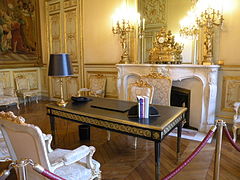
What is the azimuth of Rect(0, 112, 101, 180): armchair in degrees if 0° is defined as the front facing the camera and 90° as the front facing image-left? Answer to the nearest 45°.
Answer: approximately 225°

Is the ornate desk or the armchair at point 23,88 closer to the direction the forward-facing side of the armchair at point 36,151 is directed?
the ornate desk

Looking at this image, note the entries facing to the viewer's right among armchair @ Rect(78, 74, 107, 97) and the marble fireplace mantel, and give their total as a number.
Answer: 0

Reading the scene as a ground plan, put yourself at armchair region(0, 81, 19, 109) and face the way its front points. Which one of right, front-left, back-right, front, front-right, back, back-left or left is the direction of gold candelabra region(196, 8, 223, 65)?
front

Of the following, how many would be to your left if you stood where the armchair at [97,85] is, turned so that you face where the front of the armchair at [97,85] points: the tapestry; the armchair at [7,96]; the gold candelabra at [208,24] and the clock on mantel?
2

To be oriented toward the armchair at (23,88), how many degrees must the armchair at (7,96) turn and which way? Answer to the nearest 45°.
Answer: approximately 90° to its left

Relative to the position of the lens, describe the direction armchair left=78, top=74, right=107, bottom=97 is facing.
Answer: facing the viewer and to the left of the viewer

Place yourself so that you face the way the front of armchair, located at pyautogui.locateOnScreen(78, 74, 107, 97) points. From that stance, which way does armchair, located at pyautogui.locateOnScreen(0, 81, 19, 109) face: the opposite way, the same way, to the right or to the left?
to the left

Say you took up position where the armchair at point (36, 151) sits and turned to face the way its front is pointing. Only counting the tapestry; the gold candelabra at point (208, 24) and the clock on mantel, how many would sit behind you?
0

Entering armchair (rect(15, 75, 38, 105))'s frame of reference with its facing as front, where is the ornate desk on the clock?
The ornate desk is roughly at 1 o'clock from the armchair.

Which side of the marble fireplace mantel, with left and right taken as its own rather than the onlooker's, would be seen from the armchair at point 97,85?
right

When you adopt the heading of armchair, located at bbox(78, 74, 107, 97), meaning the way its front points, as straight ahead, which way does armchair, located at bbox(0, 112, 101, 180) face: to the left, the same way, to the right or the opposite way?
the opposite way

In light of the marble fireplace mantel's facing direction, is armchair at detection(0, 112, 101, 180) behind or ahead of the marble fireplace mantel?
ahead

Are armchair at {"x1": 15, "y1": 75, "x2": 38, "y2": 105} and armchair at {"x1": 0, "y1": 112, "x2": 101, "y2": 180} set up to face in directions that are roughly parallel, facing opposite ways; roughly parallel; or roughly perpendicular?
roughly perpendicular

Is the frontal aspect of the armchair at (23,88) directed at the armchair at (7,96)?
no

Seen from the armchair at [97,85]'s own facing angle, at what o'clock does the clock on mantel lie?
The clock on mantel is roughly at 9 o'clock from the armchair.

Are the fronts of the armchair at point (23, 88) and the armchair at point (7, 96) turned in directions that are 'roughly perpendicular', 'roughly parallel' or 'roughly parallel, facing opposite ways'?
roughly parallel
